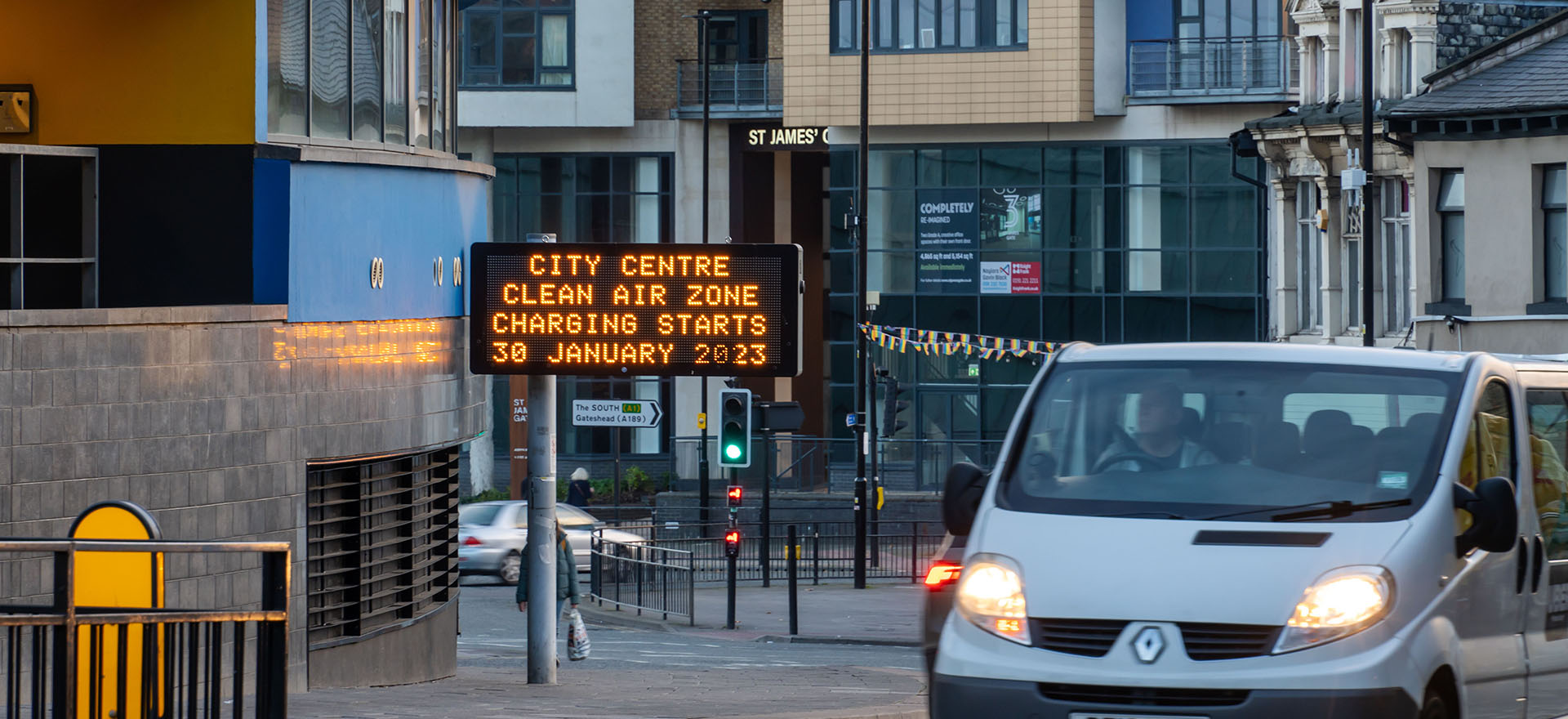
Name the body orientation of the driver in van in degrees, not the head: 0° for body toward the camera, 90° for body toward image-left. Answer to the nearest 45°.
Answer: approximately 45°

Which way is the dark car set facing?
away from the camera

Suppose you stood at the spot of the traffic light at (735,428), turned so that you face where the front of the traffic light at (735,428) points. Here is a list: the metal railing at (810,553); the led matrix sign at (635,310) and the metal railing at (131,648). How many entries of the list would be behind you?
1

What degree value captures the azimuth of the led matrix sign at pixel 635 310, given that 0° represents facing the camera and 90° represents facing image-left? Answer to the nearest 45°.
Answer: approximately 0°

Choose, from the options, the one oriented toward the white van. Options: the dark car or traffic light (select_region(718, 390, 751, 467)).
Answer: the traffic light

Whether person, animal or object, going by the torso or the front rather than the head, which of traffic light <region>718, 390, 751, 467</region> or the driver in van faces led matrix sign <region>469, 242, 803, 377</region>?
the traffic light

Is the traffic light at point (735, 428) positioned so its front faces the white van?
yes
